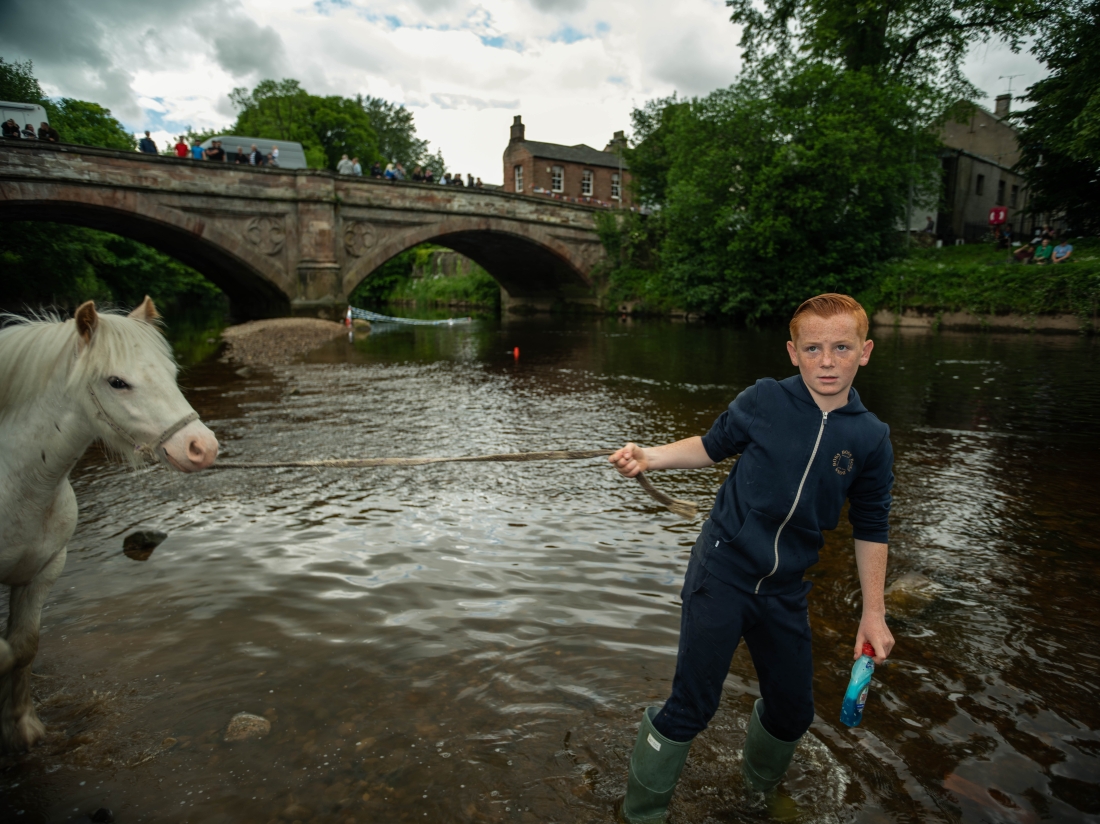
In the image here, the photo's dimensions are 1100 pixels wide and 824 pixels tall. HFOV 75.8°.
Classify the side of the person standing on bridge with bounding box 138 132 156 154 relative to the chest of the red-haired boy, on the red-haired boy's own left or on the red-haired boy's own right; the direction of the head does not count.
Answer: on the red-haired boy's own right

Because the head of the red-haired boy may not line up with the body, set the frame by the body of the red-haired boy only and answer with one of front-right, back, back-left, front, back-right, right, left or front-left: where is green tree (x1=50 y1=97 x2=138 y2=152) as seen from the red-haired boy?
back-right

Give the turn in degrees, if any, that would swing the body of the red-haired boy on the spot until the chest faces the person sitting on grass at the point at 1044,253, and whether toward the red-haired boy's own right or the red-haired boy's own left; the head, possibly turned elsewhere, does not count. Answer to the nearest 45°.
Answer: approximately 180°

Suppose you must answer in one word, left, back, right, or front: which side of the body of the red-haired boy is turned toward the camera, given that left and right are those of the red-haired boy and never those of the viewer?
front

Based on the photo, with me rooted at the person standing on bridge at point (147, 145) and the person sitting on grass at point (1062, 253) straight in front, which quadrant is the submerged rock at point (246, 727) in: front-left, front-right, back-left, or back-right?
front-right

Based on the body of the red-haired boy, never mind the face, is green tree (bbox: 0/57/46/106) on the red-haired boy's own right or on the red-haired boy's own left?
on the red-haired boy's own right

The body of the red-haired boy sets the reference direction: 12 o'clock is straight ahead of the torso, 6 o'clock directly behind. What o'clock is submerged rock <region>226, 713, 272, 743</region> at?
The submerged rock is roughly at 3 o'clock from the red-haired boy.

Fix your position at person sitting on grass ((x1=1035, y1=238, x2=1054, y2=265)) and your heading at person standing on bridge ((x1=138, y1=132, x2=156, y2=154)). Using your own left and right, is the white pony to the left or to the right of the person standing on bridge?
left

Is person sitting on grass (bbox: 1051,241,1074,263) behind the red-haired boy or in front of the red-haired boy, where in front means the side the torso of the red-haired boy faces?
behind

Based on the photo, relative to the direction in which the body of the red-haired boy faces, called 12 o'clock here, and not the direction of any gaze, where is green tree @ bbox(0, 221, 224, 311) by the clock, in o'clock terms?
The green tree is roughly at 4 o'clock from the red-haired boy.

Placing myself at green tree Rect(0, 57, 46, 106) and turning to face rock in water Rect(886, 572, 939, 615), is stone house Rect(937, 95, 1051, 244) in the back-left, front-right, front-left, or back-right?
front-left

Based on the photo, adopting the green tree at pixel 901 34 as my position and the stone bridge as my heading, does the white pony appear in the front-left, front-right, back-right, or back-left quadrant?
front-left

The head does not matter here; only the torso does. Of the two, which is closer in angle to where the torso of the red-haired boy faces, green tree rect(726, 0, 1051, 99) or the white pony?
the white pony

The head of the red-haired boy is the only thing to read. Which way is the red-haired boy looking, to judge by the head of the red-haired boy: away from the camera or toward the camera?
toward the camera

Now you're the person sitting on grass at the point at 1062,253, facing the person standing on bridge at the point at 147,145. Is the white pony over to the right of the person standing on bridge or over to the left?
left

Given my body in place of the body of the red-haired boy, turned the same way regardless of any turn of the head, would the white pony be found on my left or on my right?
on my right
